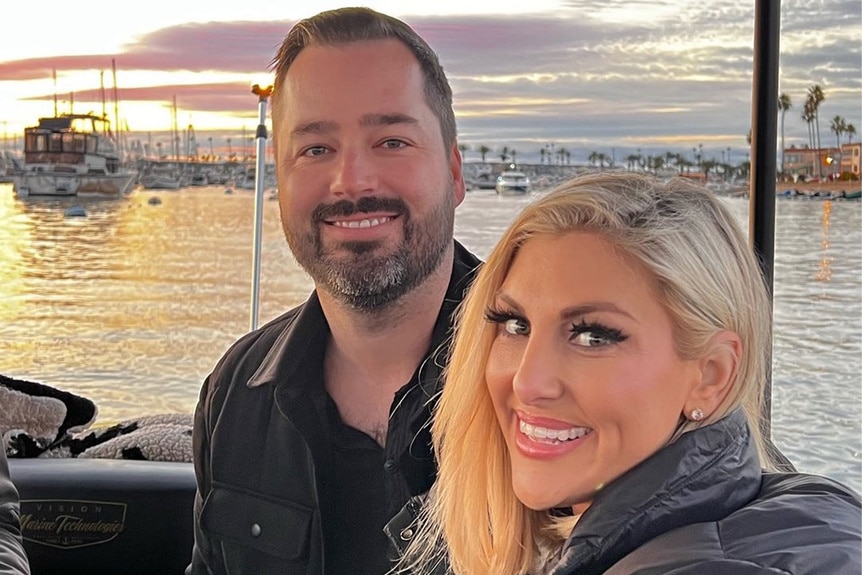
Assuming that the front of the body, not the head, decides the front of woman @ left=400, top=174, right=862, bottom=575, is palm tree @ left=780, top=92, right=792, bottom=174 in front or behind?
behind

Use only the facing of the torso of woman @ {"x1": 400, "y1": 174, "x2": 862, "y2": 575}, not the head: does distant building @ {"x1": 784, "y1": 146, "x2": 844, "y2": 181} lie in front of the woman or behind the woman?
behind

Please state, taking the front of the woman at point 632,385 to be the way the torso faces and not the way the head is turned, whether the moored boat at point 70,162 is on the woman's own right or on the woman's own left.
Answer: on the woman's own right

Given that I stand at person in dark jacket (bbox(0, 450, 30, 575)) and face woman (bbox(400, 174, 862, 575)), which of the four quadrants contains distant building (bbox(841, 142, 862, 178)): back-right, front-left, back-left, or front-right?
front-left

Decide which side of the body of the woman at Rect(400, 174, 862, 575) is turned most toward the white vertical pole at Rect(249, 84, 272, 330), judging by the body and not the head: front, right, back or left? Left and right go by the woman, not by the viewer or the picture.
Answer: right

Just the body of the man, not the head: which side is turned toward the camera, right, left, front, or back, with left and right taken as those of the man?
front

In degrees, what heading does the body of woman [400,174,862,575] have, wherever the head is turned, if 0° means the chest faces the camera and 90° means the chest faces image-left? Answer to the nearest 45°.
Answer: approximately 45°

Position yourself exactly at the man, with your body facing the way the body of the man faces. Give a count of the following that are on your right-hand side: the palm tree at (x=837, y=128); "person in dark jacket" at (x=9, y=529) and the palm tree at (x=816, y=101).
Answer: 1

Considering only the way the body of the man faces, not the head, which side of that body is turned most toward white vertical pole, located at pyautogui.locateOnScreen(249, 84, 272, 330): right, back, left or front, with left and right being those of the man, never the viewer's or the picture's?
back

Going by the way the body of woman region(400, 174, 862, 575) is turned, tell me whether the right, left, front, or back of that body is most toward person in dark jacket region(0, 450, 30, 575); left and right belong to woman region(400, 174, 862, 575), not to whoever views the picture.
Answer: right

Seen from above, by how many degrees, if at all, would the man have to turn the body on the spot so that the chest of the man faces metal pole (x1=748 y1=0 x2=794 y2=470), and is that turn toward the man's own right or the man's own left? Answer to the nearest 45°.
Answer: approximately 90° to the man's own left

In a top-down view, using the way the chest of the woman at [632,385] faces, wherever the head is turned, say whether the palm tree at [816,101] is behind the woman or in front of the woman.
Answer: behind

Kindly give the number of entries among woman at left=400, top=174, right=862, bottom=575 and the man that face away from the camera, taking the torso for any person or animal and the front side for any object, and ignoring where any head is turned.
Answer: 0

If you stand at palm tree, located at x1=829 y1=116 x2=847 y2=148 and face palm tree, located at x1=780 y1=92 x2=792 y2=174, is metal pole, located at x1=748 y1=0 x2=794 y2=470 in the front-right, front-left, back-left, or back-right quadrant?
front-left

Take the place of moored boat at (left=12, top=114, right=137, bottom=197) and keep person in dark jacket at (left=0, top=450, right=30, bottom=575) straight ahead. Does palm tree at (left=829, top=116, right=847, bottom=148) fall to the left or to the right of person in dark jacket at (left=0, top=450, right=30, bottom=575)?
left
